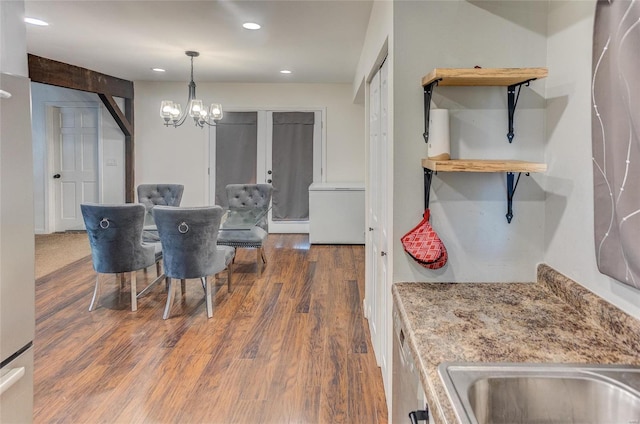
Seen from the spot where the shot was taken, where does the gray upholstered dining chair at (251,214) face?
facing the viewer and to the left of the viewer

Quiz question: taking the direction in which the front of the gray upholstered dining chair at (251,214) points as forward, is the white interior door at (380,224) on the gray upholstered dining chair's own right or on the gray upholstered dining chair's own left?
on the gray upholstered dining chair's own left

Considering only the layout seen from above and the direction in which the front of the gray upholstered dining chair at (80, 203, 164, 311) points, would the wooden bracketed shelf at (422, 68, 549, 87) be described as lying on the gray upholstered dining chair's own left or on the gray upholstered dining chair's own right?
on the gray upholstered dining chair's own right

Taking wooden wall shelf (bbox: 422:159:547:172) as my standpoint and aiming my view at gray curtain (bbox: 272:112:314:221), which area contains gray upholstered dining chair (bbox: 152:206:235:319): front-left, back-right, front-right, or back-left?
front-left

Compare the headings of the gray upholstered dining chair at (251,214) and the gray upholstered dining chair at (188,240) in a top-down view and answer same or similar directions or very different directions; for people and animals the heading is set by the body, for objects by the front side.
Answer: very different directions

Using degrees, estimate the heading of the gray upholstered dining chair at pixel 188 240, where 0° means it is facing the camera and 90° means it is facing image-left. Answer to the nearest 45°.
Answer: approximately 225°

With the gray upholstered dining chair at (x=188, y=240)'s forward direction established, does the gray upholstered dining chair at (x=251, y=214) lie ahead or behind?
ahead
